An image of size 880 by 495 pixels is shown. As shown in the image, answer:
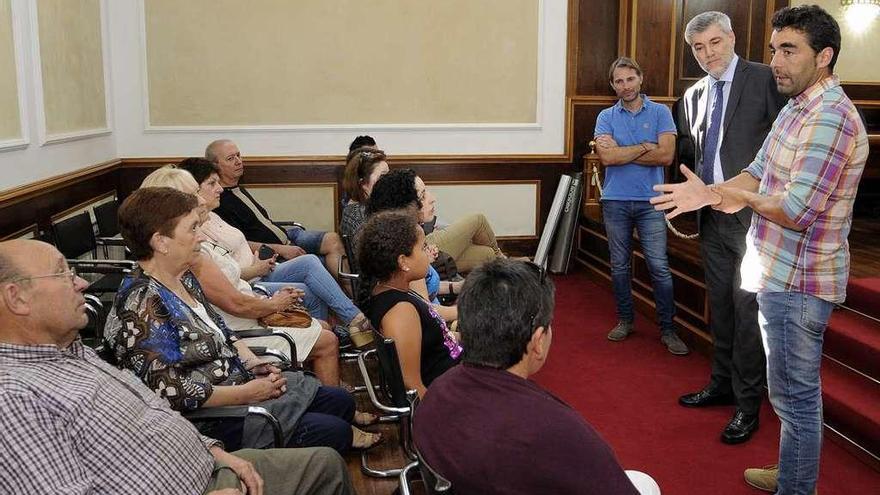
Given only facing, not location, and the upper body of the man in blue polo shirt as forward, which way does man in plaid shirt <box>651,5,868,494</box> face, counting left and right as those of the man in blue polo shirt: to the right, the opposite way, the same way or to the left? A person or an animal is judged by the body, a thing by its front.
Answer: to the right

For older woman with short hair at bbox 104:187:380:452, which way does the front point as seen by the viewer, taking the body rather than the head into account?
to the viewer's right

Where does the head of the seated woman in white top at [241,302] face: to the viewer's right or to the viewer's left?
to the viewer's right

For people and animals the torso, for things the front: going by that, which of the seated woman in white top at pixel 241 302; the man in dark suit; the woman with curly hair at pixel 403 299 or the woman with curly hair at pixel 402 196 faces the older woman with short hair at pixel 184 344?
the man in dark suit

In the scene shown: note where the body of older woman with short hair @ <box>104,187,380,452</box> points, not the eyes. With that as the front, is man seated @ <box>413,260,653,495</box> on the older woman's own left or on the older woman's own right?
on the older woman's own right

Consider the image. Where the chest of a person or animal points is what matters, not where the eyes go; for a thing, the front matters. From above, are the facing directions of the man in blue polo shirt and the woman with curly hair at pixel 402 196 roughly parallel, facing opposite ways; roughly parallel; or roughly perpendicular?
roughly perpendicular

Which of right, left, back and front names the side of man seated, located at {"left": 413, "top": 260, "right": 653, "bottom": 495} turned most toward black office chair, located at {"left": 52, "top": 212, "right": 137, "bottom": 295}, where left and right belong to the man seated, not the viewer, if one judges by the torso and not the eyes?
left

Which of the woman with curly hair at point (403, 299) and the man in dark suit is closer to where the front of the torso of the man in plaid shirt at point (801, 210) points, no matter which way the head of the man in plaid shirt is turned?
the woman with curly hair

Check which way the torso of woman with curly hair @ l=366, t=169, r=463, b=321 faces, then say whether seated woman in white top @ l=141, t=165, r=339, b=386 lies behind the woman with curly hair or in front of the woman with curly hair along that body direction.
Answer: behind

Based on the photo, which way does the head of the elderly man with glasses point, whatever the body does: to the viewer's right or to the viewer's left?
to the viewer's right

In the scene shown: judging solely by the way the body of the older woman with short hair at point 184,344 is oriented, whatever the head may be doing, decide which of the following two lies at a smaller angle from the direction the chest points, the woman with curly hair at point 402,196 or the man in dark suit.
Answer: the man in dark suit

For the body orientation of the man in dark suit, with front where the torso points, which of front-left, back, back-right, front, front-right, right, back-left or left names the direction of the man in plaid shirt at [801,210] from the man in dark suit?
front-left

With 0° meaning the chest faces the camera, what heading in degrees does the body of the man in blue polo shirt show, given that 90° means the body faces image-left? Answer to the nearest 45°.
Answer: approximately 0°

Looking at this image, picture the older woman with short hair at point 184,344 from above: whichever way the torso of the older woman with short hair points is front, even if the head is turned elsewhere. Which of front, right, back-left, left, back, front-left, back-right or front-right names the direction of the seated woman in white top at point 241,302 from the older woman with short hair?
left

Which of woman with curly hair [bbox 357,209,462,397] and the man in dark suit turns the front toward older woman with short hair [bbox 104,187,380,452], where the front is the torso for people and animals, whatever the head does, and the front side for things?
the man in dark suit

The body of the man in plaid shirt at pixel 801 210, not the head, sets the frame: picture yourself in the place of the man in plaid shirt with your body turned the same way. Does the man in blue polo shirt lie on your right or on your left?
on your right

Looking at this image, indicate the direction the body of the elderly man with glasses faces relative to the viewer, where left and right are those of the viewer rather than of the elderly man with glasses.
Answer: facing to the right of the viewer

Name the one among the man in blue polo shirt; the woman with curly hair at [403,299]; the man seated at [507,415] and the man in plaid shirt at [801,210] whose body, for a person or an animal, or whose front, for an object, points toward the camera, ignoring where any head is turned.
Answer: the man in blue polo shirt

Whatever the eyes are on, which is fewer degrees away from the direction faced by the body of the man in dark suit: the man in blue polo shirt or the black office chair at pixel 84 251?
the black office chair

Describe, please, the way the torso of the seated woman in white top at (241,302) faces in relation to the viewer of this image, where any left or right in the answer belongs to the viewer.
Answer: facing to the right of the viewer

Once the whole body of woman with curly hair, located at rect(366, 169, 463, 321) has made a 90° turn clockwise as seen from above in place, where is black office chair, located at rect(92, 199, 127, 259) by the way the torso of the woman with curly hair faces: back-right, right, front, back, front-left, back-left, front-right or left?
back-right
